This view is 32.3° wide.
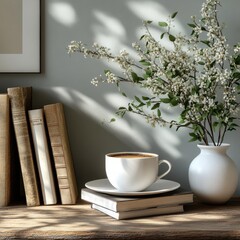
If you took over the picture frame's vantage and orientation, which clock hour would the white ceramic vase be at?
The white ceramic vase is roughly at 10 o'clock from the picture frame.

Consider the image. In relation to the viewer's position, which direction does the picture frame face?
facing the viewer

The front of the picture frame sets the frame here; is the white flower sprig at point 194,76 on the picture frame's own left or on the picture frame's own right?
on the picture frame's own left
